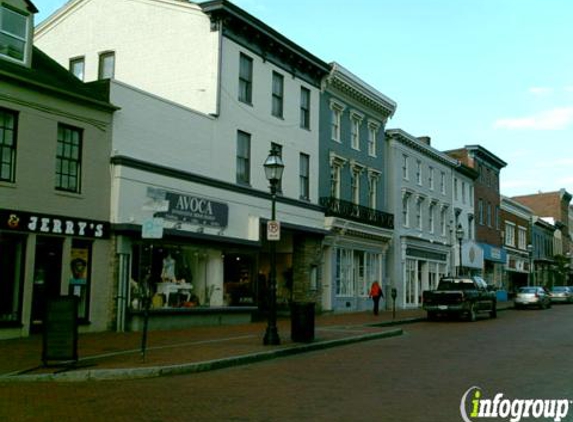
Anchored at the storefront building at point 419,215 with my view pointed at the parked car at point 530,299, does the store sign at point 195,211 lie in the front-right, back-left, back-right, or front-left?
back-right

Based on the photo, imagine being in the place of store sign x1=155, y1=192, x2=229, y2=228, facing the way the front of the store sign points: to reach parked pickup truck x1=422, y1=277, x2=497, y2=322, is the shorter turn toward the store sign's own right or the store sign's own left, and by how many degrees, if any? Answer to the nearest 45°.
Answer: approximately 90° to the store sign's own left

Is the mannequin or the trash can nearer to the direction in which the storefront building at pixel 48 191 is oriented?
the trash can

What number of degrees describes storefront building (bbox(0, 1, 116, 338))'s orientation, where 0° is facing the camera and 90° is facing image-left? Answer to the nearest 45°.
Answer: approximately 315°

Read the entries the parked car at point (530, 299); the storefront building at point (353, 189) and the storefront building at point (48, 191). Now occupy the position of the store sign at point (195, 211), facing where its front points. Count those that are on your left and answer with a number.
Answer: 2

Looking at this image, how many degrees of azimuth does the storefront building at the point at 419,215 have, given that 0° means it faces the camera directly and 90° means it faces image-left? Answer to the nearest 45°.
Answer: approximately 315°

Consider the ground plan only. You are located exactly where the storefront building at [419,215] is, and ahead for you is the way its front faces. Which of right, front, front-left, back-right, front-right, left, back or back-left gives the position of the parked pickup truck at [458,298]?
front-right

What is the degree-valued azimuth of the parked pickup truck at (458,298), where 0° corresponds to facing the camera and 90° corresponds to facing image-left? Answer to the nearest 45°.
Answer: approximately 225°
